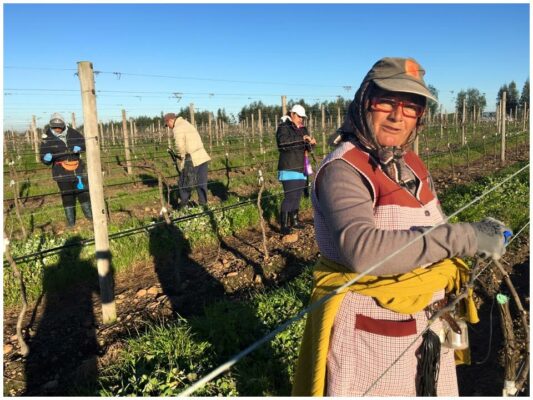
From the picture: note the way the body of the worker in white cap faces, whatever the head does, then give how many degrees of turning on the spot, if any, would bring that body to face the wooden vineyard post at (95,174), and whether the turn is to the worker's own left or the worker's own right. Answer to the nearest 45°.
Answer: approximately 90° to the worker's own right
